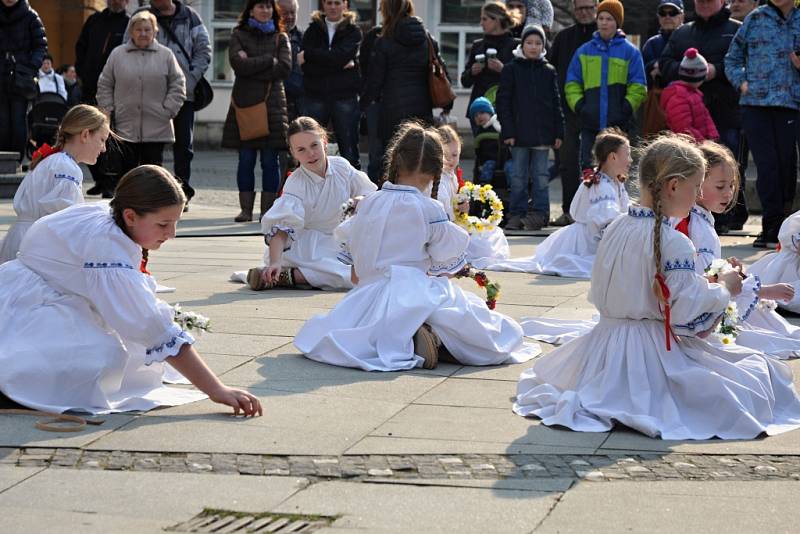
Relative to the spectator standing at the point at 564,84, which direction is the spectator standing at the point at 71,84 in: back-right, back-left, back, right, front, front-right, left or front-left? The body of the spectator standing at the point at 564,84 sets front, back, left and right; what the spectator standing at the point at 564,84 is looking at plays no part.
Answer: back-right

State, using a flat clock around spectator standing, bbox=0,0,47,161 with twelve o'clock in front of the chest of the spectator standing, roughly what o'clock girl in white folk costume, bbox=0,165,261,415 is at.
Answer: The girl in white folk costume is roughly at 12 o'clock from the spectator standing.

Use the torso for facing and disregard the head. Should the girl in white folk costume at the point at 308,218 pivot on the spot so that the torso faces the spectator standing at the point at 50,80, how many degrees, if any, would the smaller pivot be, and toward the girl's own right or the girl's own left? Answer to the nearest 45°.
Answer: approximately 180°

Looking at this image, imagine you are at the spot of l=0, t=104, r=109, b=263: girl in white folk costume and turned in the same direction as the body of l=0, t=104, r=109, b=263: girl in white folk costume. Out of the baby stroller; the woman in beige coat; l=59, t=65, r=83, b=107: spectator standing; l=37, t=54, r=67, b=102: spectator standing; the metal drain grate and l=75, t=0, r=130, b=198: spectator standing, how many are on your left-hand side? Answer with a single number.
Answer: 5

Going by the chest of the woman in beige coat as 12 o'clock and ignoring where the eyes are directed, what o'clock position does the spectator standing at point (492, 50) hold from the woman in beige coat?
The spectator standing is roughly at 9 o'clock from the woman in beige coat.

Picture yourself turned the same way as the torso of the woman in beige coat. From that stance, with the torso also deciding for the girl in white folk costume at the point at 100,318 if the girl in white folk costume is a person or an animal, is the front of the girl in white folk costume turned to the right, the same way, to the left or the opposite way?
to the left

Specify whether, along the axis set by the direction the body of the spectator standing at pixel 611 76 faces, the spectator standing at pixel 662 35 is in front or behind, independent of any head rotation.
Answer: behind

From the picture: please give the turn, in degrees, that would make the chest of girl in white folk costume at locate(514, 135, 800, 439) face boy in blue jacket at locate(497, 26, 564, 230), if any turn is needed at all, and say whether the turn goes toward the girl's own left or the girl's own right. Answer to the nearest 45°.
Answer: approximately 45° to the girl's own left

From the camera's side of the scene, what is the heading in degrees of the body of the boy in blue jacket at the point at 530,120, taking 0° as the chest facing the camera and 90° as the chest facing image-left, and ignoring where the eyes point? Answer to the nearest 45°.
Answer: approximately 0°

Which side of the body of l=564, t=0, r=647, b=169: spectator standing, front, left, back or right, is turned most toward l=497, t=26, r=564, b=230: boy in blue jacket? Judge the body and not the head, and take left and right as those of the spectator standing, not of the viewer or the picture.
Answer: right

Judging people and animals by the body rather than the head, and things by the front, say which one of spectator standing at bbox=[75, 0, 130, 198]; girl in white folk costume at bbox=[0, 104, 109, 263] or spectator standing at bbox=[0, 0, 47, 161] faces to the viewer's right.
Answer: the girl in white folk costume

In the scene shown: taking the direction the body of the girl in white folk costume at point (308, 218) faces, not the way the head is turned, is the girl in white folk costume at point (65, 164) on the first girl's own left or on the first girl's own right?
on the first girl's own right

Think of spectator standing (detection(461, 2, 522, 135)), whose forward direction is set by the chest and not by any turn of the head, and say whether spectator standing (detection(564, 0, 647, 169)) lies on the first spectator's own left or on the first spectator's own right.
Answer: on the first spectator's own left

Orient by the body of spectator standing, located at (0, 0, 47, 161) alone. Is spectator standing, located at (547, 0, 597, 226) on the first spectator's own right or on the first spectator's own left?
on the first spectator's own left

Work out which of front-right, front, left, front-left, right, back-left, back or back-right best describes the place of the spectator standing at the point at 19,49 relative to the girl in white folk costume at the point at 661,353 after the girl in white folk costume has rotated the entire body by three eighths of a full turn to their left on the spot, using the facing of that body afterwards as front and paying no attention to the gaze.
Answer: front-right
